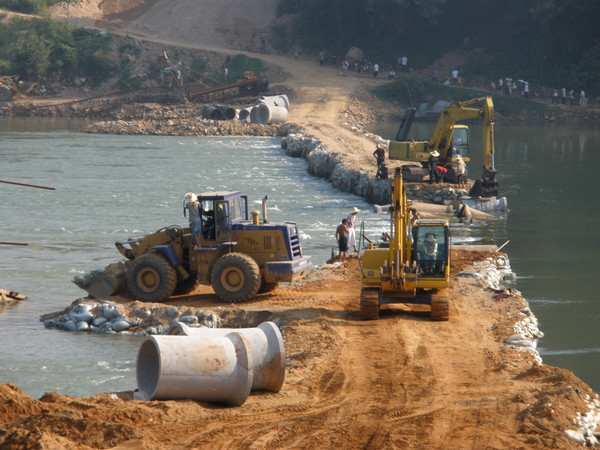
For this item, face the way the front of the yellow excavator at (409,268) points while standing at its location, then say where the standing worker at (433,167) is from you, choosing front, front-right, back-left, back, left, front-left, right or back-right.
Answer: back

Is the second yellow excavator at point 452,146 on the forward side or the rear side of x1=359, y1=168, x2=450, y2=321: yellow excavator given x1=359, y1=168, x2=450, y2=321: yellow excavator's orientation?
on the rear side

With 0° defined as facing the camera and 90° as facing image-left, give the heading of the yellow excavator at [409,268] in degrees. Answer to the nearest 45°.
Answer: approximately 0°

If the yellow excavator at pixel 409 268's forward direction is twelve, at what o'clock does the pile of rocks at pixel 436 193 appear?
The pile of rocks is roughly at 6 o'clock from the yellow excavator.

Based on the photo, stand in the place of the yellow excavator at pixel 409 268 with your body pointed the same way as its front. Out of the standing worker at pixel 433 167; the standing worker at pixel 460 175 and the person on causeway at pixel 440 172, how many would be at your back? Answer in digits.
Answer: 3

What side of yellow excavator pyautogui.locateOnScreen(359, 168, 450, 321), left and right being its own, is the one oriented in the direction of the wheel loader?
right

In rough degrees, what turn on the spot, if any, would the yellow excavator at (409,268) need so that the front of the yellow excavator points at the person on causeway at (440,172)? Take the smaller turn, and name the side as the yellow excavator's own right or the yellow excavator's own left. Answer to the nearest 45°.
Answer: approximately 180°

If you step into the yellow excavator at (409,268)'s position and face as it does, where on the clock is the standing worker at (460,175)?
The standing worker is roughly at 6 o'clock from the yellow excavator.
